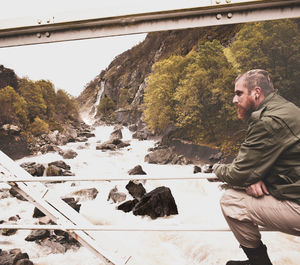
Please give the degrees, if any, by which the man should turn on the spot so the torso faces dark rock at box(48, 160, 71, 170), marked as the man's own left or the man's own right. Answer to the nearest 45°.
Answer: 0° — they already face it

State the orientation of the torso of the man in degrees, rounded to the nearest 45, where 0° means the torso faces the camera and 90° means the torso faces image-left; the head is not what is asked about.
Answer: approximately 90°

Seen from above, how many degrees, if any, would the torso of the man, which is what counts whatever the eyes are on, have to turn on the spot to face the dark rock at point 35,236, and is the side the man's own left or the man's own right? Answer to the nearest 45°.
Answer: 0° — they already face it

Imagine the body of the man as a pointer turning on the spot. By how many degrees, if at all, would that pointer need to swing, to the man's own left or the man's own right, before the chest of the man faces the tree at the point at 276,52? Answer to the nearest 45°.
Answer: approximately 90° to the man's own right

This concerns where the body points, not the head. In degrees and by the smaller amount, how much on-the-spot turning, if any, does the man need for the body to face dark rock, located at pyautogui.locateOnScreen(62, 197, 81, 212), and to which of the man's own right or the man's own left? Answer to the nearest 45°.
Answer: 0° — they already face it

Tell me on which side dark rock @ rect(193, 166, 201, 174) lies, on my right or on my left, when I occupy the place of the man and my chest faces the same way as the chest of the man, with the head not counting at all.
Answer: on my right
